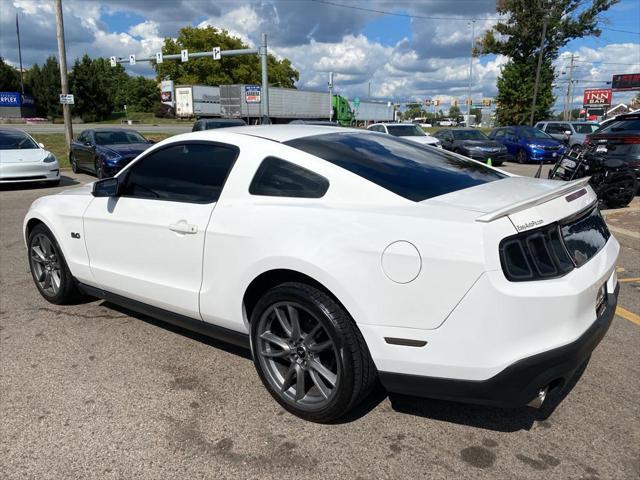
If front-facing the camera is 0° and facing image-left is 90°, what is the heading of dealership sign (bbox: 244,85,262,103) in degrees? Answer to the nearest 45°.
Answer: approximately 0°

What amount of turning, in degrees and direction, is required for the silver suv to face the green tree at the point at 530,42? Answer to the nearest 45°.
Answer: approximately 135° to its left

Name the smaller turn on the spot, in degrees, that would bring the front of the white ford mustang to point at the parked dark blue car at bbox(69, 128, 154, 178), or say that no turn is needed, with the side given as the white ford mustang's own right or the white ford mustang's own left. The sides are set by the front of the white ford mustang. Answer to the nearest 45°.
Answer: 0° — it already faces it

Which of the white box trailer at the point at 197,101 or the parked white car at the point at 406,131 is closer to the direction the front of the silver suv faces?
the parked white car

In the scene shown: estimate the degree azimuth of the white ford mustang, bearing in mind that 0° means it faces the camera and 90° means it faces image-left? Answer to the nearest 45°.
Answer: approximately 135°

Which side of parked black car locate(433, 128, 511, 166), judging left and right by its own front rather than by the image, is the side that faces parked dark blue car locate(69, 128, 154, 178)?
right

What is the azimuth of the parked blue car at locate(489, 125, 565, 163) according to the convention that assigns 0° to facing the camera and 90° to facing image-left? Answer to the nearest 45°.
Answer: approximately 315°

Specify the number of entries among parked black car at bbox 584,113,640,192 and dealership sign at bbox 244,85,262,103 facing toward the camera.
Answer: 1

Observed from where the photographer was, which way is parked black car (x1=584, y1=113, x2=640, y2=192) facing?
facing away from the viewer and to the right of the viewer

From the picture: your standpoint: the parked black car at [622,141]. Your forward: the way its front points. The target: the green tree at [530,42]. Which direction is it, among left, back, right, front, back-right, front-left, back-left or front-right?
front-left

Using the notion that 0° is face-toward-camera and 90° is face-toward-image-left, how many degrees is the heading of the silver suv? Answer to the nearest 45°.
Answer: approximately 315°
